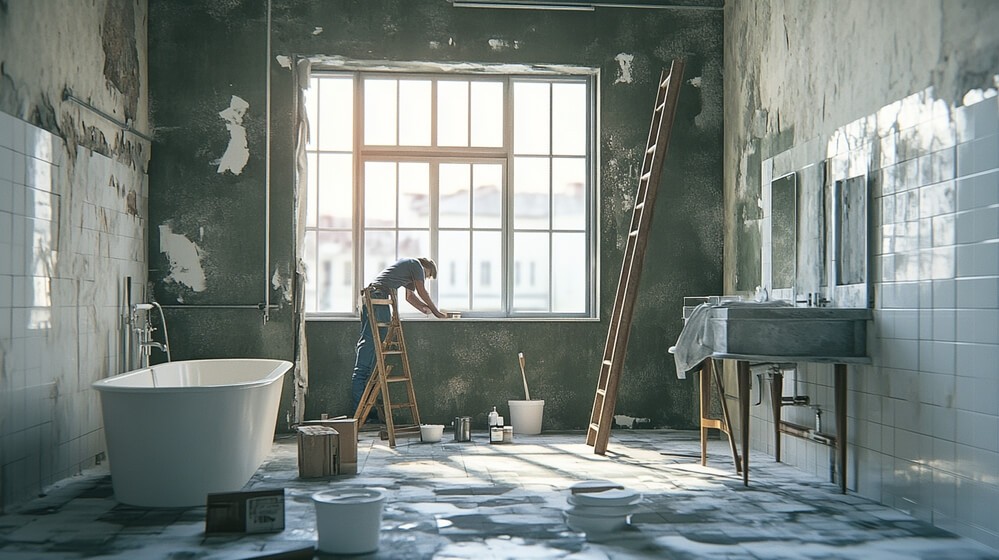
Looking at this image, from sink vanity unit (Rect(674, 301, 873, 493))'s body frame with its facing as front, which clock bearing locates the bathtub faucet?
The bathtub faucet is roughly at 12 o'clock from the sink vanity unit.

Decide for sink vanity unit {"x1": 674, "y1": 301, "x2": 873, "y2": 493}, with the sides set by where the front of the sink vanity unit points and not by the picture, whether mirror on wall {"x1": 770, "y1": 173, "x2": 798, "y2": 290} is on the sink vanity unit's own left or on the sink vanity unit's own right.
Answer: on the sink vanity unit's own right

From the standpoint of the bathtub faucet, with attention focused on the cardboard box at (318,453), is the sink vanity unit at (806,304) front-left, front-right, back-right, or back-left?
front-left

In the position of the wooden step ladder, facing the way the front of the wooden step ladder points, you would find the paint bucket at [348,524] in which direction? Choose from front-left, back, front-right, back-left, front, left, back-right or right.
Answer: front-right

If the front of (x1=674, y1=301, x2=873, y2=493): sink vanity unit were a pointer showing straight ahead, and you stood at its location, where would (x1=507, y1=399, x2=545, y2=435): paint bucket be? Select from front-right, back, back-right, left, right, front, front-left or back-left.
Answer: front-right

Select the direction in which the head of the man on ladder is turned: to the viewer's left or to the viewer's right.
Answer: to the viewer's right

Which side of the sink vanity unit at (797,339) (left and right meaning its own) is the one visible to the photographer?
left

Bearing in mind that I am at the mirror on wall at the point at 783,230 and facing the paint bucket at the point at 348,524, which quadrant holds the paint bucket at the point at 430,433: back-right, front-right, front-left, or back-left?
front-right

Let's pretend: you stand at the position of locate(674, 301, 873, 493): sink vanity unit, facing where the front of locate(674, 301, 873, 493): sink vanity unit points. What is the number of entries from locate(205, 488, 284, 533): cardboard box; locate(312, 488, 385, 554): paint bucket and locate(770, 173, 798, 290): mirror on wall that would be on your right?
1

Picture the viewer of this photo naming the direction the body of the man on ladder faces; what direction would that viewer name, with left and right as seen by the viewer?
facing to the right of the viewer
